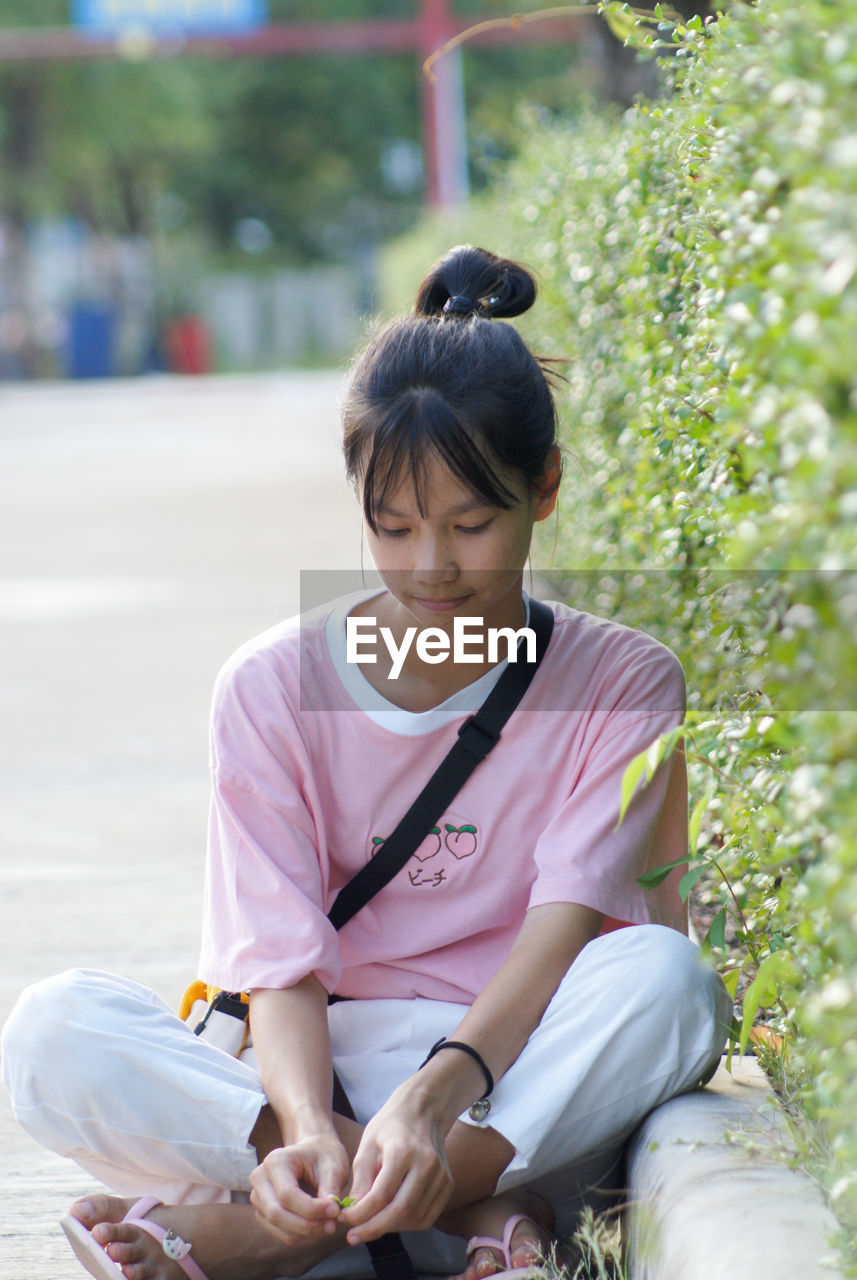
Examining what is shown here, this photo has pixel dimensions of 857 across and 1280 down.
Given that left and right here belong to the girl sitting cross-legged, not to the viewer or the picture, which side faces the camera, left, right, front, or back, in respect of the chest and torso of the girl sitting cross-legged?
front

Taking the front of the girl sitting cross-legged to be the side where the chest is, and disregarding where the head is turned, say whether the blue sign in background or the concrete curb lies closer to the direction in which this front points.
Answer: the concrete curb

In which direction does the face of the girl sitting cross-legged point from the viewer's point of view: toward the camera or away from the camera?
toward the camera

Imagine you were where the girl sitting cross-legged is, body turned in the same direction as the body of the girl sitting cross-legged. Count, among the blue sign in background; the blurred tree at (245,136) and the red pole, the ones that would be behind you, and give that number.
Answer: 3

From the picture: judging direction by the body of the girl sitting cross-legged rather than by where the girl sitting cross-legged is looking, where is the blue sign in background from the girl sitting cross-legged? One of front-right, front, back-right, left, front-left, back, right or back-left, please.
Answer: back

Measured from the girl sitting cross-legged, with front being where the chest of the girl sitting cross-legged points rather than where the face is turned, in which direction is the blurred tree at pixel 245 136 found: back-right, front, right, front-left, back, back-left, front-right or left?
back

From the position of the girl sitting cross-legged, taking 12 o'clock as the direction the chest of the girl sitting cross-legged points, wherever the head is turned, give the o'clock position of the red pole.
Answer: The red pole is roughly at 6 o'clock from the girl sitting cross-legged.

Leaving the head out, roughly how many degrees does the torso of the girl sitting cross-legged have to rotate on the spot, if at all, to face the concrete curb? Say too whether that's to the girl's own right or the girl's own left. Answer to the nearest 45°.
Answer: approximately 45° to the girl's own left
